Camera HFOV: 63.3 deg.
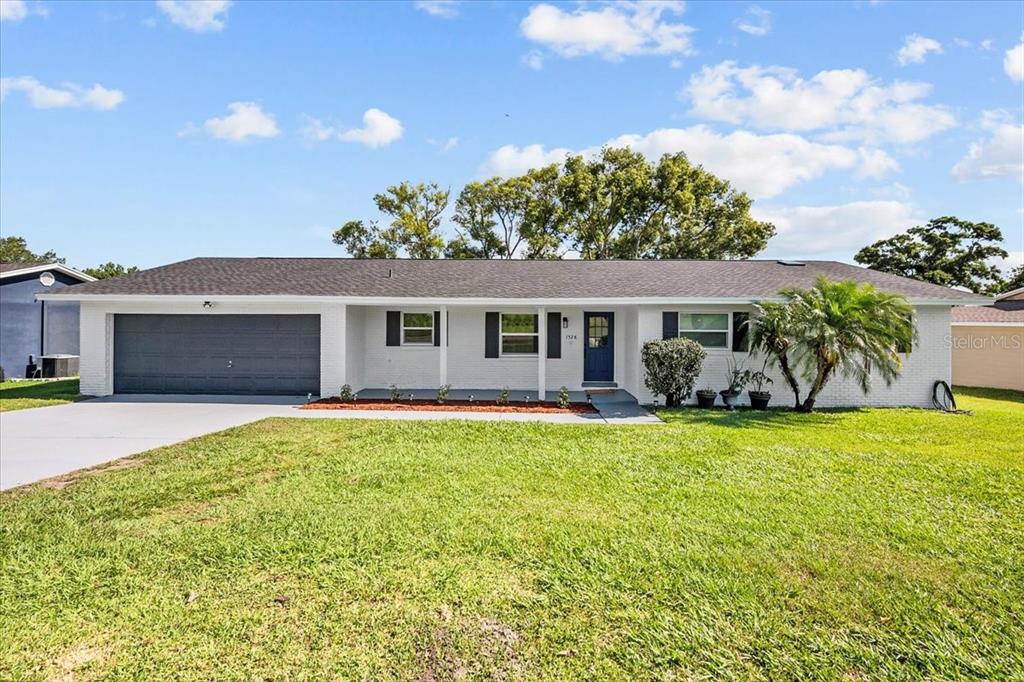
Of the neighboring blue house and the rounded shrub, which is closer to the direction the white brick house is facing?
the rounded shrub

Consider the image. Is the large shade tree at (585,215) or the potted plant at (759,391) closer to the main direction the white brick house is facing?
the potted plant

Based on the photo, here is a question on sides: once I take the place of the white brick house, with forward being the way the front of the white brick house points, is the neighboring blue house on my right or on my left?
on my right

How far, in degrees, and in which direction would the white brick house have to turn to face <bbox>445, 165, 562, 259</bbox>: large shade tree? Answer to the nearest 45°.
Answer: approximately 180°

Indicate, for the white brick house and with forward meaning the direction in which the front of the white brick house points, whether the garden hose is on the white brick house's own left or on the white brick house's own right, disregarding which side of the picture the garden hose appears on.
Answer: on the white brick house's own left

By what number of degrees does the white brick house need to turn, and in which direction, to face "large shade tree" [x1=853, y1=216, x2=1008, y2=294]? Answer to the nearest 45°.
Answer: approximately 135° to its left

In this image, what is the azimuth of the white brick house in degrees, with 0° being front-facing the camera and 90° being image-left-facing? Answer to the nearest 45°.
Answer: approximately 0°

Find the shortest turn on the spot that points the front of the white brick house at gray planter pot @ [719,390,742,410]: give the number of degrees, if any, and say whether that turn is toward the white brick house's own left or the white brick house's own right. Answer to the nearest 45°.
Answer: approximately 90° to the white brick house's own left
